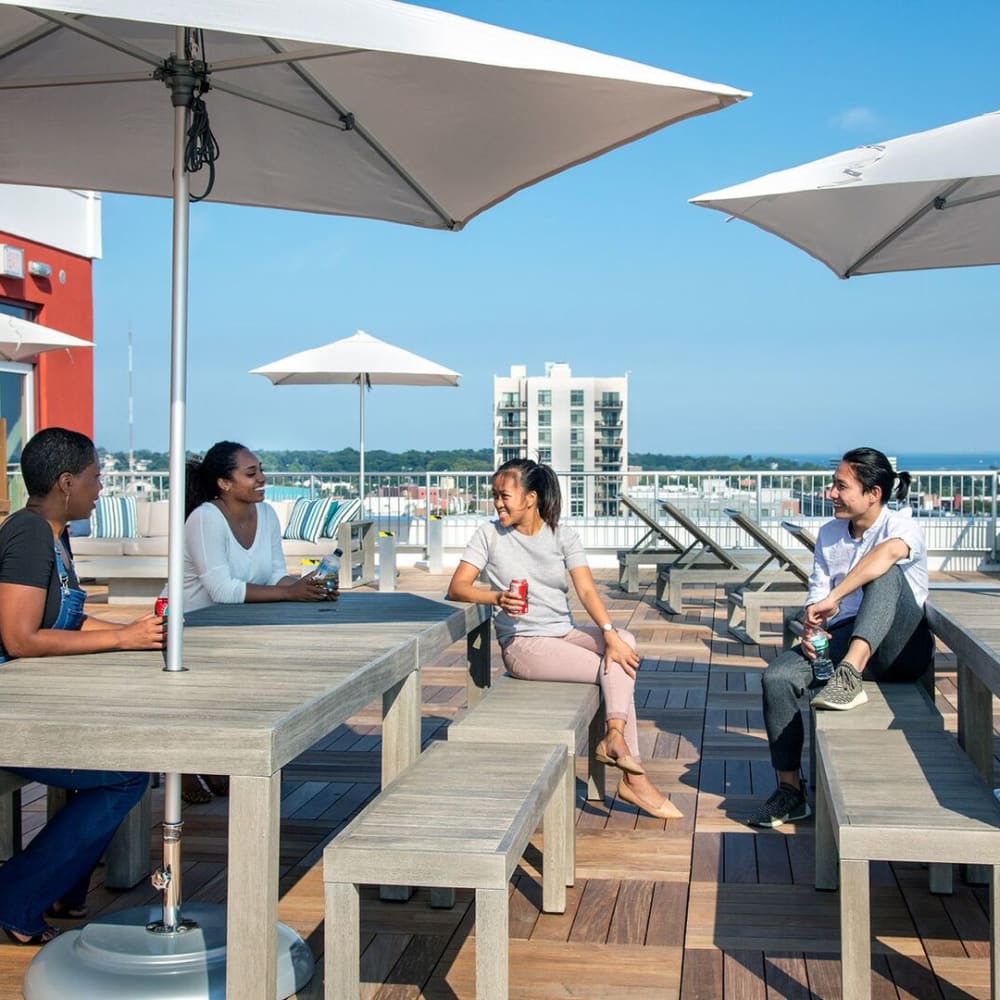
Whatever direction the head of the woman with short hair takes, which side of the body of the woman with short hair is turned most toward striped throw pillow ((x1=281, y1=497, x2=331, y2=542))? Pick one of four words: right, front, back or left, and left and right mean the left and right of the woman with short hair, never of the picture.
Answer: left

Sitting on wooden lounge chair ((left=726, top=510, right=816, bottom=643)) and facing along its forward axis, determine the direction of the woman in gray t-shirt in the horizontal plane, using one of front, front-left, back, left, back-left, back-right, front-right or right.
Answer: back-right

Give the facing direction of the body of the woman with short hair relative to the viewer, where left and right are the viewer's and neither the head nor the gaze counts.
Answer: facing to the right of the viewer

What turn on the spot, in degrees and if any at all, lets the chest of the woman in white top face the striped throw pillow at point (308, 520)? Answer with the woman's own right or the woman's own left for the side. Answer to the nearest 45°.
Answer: approximately 135° to the woman's own left

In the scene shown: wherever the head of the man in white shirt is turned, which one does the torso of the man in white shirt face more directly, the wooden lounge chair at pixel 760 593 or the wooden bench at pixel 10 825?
the wooden bench

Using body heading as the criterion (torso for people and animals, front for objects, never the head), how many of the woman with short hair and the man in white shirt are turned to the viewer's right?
1

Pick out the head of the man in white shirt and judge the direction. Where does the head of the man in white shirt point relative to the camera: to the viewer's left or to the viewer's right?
to the viewer's left
